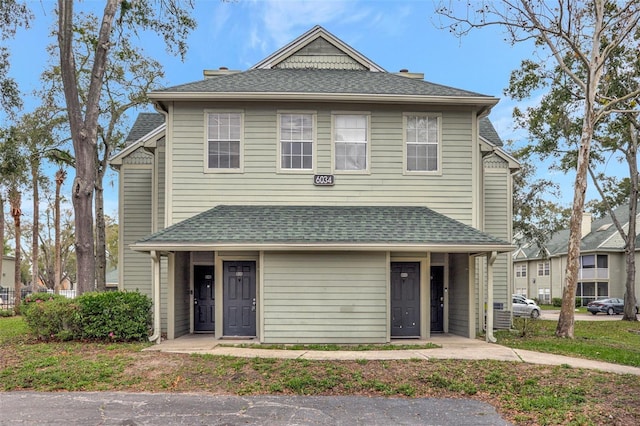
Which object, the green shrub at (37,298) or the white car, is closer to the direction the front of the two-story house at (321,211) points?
the green shrub

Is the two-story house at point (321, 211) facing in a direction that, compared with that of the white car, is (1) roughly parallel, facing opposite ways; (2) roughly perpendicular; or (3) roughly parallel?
roughly perpendicular

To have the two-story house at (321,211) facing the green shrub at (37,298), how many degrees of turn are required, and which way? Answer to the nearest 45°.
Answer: approximately 90° to its right

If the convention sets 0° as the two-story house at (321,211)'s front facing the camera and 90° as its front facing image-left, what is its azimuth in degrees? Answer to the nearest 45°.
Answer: approximately 0°

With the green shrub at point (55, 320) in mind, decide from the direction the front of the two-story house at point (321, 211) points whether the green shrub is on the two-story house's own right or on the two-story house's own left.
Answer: on the two-story house's own right
